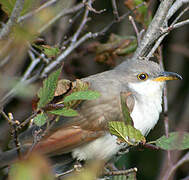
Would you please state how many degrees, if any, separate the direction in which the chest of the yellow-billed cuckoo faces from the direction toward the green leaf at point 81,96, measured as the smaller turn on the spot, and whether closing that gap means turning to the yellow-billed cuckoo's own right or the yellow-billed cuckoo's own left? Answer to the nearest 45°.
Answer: approximately 90° to the yellow-billed cuckoo's own right

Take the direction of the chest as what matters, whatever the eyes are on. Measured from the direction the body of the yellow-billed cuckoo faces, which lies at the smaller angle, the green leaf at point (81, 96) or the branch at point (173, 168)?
the branch

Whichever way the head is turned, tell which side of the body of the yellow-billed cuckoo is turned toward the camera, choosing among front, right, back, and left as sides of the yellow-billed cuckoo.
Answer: right

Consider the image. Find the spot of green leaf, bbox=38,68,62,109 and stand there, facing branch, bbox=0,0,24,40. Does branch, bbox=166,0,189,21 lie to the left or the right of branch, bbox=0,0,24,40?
right

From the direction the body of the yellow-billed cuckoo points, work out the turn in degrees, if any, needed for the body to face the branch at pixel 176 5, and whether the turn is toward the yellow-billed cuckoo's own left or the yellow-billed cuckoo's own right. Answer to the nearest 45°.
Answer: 0° — it already faces it
